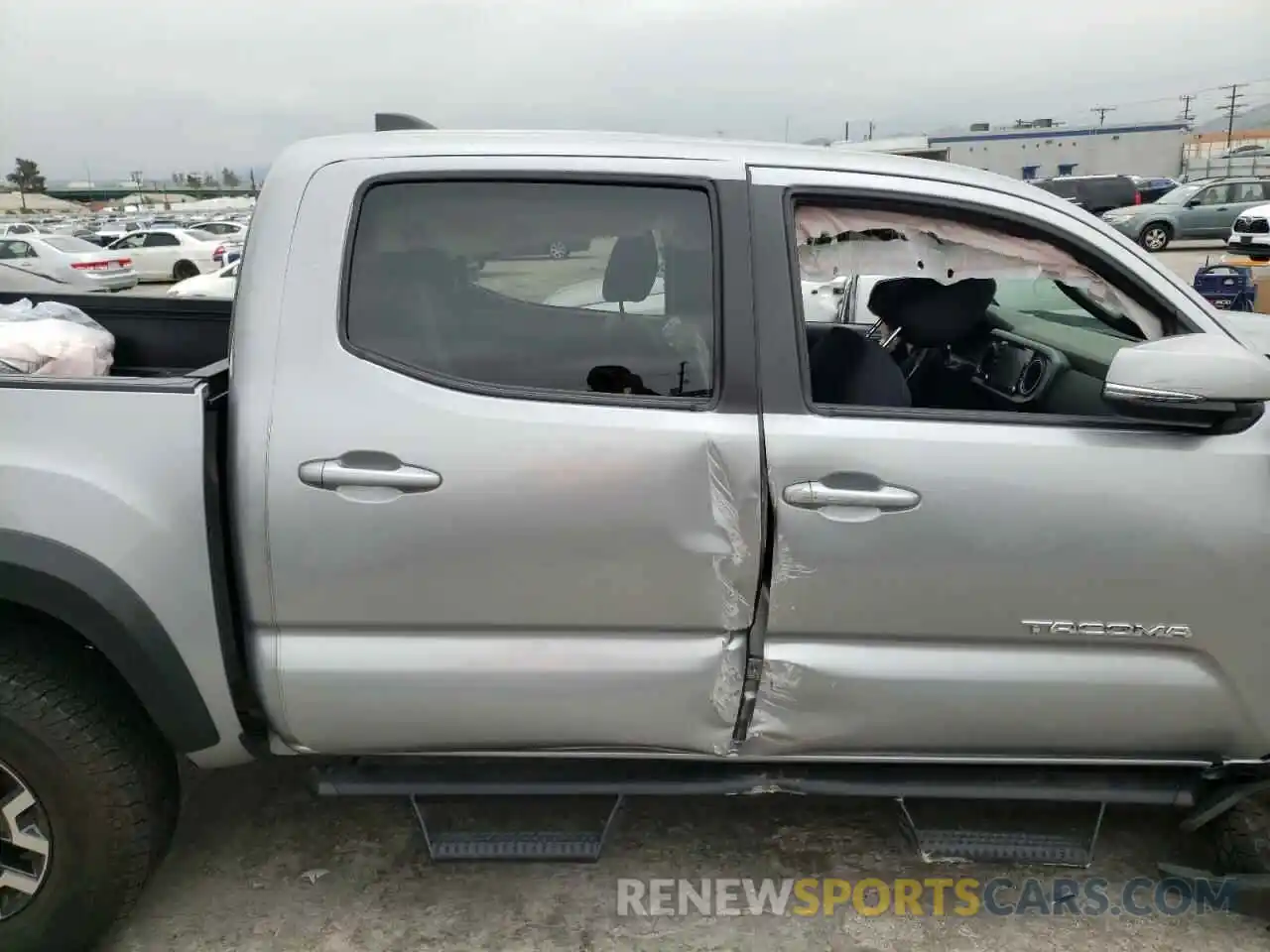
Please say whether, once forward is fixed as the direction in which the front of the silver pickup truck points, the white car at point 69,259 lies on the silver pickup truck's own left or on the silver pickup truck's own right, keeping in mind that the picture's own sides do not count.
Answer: on the silver pickup truck's own left

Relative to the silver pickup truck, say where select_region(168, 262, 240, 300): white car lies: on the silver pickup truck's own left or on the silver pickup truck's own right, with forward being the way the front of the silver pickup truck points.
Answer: on the silver pickup truck's own left

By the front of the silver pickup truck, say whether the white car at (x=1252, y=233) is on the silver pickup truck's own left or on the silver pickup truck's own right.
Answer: on the silver pickup truck's own left

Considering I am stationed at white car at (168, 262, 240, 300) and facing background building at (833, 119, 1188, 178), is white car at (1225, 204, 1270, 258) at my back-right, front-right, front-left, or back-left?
front-right

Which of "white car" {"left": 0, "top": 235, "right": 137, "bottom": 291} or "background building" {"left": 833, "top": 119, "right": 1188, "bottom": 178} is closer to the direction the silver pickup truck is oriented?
the background building

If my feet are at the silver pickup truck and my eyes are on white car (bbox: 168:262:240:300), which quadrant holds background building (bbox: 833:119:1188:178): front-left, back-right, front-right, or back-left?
front-right

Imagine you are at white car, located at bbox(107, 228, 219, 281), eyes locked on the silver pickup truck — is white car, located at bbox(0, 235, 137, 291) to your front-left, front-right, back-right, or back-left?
front-right

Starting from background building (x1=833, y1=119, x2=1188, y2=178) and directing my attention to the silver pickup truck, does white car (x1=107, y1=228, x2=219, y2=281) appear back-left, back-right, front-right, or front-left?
front-right

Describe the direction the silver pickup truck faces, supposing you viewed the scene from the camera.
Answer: facing to the right of the viewer

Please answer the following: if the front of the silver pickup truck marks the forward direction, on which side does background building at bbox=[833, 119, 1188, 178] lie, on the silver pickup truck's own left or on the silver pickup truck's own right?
on the silver pickup truck's own left

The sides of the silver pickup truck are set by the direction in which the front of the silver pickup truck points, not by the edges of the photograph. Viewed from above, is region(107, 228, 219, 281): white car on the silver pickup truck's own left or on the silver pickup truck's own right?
on the silver pickup truck's own left

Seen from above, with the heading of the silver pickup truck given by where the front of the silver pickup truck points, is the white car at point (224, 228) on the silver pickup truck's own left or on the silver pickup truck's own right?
on the silver pickup truck's own left
